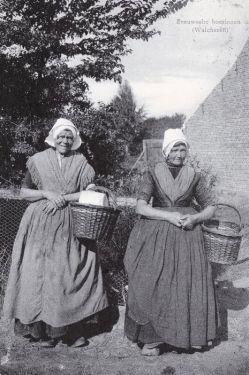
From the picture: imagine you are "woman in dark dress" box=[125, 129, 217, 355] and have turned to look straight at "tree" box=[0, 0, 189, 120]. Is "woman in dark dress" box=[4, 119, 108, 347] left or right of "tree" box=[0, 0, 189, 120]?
left

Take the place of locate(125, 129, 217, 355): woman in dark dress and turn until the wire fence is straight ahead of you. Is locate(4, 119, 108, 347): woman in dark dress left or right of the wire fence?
left

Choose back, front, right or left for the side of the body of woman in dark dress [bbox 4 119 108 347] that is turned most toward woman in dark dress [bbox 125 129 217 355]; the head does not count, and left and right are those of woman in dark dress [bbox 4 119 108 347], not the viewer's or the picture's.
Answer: left

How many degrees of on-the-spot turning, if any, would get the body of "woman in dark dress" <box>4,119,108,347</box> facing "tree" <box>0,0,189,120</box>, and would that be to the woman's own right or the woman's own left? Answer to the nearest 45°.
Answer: approximately 180°

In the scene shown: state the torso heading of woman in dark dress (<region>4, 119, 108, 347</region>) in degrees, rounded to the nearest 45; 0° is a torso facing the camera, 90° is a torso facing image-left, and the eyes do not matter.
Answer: approximately 0°

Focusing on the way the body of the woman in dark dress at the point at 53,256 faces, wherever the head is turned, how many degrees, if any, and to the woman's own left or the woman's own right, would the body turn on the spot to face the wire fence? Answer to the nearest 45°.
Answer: approximately 180°

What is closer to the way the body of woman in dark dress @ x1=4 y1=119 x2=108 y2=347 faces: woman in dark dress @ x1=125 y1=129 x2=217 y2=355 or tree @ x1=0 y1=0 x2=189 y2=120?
the woman in dark dress
